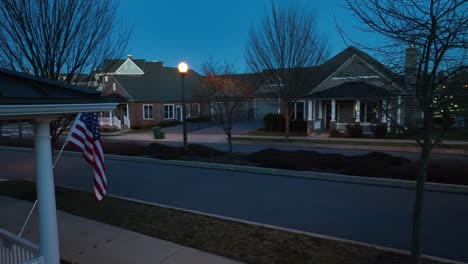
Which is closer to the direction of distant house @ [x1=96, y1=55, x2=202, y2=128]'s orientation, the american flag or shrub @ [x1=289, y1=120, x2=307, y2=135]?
the american flag

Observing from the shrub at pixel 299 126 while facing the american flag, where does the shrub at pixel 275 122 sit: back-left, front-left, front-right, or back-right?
back-right

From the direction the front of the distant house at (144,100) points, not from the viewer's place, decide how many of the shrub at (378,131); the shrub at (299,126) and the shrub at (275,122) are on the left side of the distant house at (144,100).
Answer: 3

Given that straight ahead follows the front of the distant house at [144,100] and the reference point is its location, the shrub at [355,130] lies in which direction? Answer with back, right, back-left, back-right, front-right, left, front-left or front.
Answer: left

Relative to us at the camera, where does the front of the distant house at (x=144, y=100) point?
facing the viewer and to the left of the viewer

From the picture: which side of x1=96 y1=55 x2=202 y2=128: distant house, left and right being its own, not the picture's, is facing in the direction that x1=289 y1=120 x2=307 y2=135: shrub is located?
left

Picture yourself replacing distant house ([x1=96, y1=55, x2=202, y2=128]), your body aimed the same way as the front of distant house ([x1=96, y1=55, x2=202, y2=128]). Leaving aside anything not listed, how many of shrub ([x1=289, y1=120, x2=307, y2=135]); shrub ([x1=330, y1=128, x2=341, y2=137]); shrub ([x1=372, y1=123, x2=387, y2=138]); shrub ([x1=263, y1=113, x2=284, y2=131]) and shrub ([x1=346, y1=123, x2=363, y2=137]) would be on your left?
5

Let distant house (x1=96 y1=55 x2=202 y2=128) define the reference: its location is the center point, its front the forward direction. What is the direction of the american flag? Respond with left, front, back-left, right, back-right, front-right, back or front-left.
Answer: front-left

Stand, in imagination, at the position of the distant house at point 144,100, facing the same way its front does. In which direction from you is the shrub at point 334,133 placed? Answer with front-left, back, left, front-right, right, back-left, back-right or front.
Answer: left

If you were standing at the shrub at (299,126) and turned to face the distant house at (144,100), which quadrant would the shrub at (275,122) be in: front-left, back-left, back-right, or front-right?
front-right

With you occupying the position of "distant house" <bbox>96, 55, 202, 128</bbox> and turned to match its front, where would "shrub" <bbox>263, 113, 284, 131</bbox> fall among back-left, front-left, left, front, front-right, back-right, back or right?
left

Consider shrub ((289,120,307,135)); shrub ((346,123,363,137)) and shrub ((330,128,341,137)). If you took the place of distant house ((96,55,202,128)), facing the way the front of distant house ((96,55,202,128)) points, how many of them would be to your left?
3

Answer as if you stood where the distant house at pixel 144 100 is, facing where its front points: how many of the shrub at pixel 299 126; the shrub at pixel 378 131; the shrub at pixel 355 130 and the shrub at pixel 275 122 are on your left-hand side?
4

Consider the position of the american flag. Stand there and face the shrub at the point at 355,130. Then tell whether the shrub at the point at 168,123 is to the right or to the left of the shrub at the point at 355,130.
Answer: left
